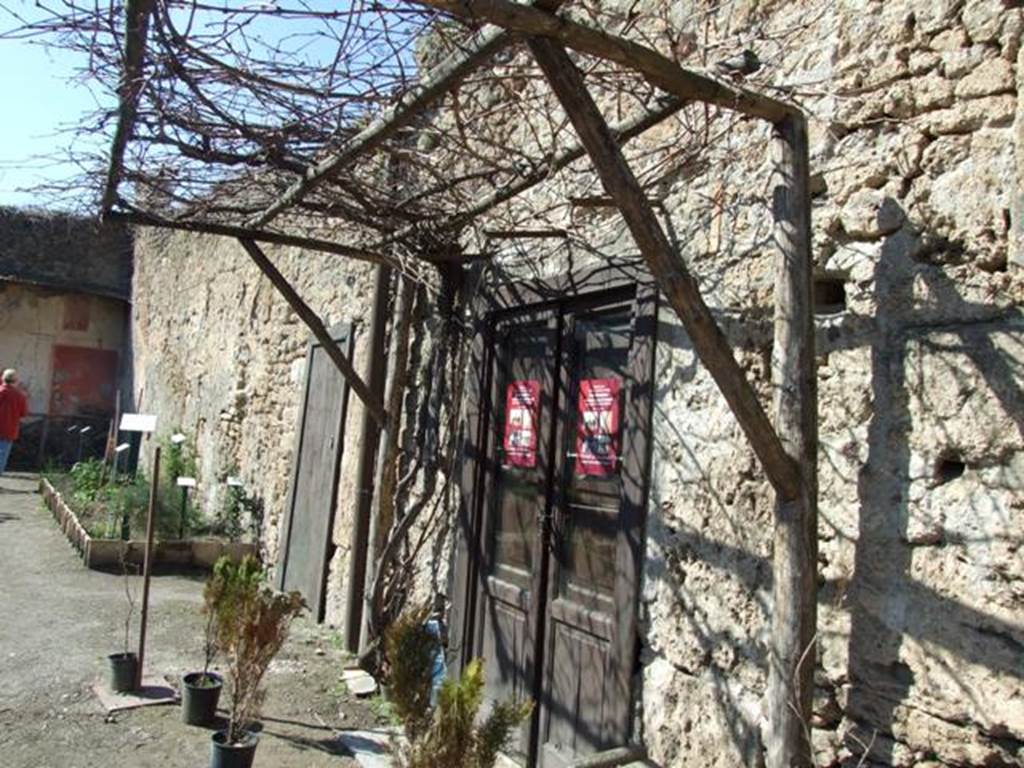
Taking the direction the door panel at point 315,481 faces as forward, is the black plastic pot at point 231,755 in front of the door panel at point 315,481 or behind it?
in front

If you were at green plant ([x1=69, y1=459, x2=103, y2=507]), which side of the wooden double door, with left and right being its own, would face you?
right

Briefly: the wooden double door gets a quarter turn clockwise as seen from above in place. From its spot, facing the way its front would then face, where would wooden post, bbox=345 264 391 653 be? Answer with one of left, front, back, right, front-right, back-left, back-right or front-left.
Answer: front

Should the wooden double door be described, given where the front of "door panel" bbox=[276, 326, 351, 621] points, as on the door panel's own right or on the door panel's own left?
on the door panel's own left

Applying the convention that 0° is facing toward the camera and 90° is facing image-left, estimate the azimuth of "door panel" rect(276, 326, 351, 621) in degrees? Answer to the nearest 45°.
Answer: approximately 45°

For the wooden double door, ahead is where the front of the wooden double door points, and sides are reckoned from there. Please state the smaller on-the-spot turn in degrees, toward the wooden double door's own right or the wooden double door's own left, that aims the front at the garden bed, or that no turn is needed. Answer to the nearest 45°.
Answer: approximately 90° to the wooden double door's own right

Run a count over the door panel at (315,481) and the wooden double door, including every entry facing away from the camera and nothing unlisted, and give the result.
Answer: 0

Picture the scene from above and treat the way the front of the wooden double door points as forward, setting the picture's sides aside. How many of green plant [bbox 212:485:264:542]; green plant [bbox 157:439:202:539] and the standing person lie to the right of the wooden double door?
3

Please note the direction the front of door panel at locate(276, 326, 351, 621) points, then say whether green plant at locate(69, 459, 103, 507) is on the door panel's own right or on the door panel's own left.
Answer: on the door panel's own right

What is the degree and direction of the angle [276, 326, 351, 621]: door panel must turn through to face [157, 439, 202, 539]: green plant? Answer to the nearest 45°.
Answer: approximately 90° to its right

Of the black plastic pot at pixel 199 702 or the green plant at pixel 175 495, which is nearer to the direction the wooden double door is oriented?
the black plastic pot

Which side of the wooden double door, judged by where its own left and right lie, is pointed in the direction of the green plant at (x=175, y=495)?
right
